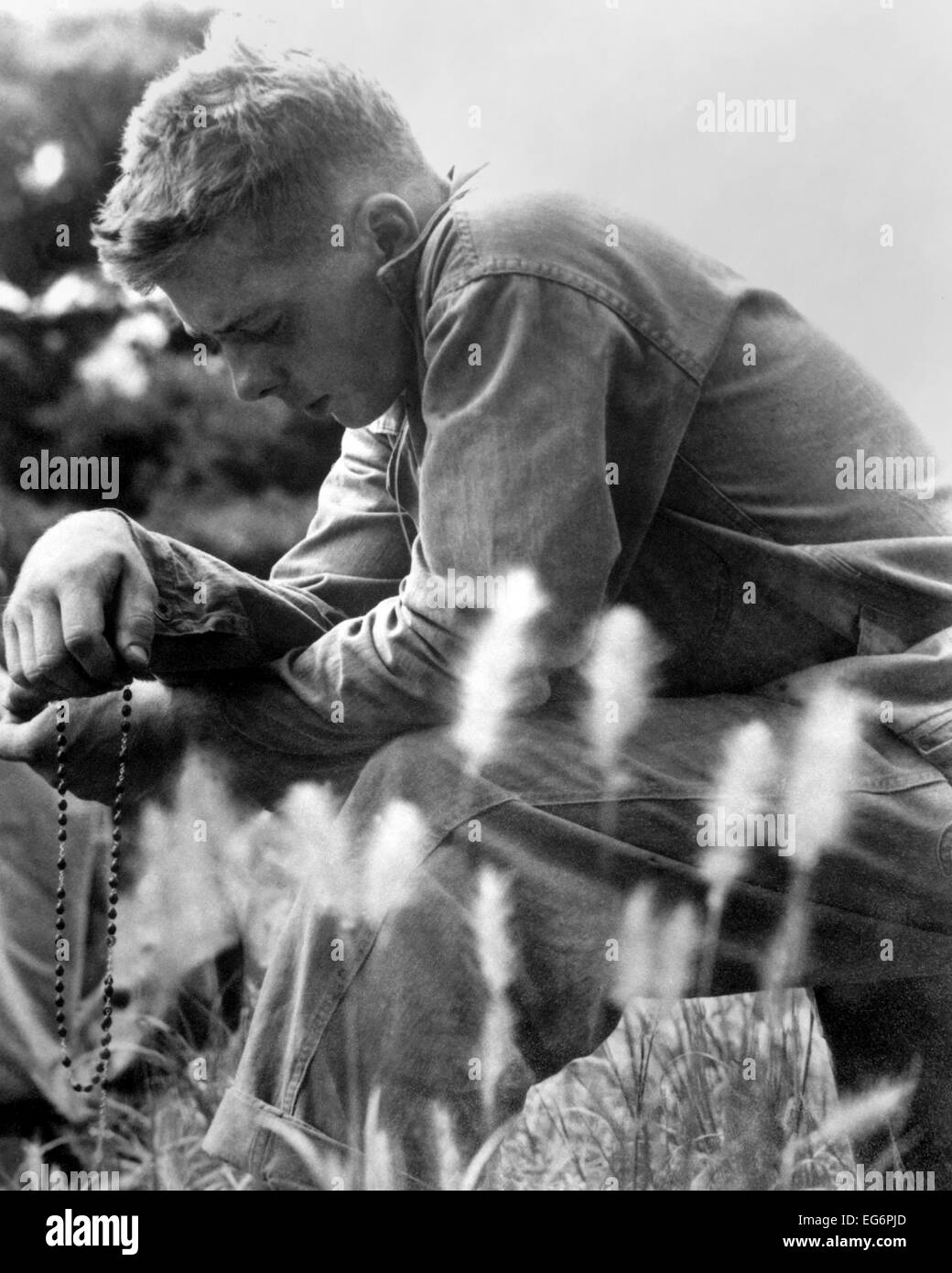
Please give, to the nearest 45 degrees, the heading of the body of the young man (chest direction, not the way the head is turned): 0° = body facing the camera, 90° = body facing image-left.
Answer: approximately 90°

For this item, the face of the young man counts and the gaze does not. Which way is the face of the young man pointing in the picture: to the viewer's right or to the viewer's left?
to the viewer's left
